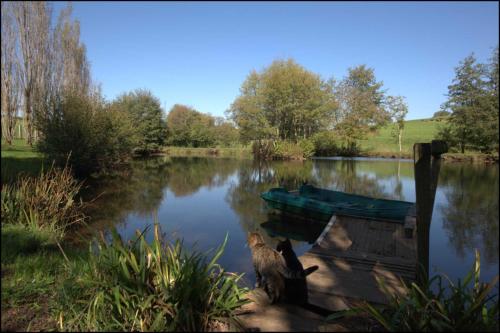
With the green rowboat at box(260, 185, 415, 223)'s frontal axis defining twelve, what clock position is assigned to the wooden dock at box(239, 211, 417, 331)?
The wooden dock is roughly at 9 o'clock from the green rowboat.

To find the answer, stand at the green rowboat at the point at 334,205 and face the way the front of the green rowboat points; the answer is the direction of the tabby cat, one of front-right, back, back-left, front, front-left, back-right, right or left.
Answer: left

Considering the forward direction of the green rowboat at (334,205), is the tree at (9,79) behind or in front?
in front

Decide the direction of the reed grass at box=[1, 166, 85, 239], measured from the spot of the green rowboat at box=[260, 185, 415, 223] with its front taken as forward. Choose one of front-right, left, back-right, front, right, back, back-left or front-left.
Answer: front-left

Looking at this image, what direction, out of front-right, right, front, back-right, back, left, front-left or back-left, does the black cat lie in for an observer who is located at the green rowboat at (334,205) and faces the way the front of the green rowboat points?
left

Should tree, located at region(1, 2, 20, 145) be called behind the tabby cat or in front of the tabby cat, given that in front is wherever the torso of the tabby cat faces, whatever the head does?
in front

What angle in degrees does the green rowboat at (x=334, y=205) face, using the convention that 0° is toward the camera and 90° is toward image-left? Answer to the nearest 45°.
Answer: approximately 90°

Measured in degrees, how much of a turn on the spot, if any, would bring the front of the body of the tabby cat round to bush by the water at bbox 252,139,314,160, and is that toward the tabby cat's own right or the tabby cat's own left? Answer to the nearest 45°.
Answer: approximately 45° to the tabby cat's own right

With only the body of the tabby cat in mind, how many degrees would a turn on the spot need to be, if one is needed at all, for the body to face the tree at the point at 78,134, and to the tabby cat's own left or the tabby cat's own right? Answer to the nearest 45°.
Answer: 0° — it already faces it

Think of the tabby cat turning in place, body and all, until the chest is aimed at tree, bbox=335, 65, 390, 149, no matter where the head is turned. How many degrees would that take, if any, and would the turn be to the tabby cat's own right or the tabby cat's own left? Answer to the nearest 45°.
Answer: approximately 45° to the tabby cat's own right

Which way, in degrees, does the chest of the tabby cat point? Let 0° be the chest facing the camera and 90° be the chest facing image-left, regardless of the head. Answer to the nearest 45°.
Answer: approximately 135°
